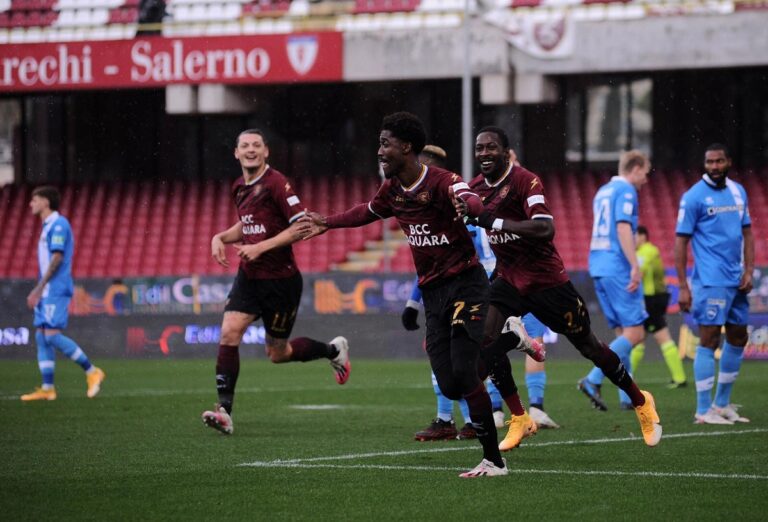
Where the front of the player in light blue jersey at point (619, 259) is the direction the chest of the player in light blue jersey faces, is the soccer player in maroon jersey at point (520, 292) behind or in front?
behind

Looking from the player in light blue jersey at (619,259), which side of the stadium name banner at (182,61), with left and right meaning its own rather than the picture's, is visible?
front

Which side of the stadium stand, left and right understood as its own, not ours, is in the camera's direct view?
front

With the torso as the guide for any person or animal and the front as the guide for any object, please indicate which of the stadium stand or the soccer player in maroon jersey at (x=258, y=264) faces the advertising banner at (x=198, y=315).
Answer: the stadium stand

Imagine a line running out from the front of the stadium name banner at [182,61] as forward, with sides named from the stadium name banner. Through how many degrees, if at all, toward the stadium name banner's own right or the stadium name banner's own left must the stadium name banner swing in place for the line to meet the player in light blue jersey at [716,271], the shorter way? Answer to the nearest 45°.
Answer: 0° — it already faces them

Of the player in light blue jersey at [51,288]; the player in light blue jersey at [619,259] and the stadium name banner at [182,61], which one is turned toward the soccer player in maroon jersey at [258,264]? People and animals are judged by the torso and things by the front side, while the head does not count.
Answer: the stadium name banner

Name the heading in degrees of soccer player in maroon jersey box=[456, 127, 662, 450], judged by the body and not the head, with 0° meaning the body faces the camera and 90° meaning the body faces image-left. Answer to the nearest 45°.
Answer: approximately 45°

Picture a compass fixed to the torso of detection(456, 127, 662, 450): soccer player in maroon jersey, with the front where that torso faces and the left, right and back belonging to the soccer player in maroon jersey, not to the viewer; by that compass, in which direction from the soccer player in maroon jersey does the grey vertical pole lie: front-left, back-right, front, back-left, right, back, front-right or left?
back-right

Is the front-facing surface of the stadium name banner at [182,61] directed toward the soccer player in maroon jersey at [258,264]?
yes

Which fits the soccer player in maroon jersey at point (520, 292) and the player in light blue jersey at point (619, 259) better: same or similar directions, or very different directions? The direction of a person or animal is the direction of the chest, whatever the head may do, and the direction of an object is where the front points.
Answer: very different directions

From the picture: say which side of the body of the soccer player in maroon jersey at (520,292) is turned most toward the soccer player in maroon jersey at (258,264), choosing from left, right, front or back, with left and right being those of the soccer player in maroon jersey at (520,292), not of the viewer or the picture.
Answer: right

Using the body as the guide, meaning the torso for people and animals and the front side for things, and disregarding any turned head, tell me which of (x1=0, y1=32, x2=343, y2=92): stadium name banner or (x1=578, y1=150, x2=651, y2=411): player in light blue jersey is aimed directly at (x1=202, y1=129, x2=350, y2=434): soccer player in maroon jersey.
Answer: the stadium name banner

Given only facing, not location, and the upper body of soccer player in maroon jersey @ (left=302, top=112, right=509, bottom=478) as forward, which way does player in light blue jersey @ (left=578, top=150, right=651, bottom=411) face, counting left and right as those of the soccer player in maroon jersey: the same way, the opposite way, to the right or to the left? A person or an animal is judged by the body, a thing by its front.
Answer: the opposite way

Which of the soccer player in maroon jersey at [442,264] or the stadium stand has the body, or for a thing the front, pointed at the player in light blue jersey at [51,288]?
the stadium stand

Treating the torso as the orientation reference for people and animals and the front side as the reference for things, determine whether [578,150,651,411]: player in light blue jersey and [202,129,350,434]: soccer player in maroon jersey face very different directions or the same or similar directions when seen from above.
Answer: very different directions

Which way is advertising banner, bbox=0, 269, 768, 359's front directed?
toward the camera

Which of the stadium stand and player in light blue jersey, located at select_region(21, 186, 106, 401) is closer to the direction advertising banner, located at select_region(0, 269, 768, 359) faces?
the player in light blue jersey
